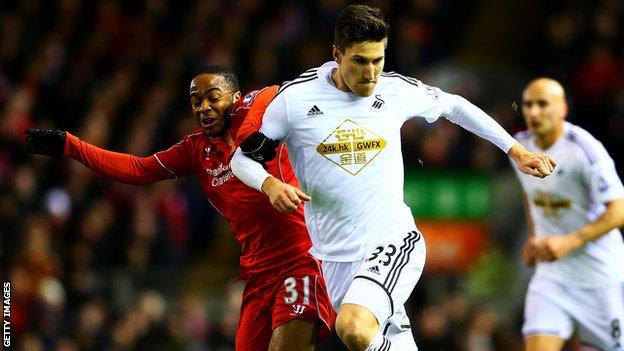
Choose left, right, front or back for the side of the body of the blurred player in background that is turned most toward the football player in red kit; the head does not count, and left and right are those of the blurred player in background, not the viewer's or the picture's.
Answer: front

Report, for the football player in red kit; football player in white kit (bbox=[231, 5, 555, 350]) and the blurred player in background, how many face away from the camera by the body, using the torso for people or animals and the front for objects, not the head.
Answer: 0

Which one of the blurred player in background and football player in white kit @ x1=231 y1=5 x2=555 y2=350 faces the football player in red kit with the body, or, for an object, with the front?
the blurred player in background

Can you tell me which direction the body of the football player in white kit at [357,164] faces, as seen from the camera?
toward the camera

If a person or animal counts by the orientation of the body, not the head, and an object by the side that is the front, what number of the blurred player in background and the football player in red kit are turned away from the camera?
0
